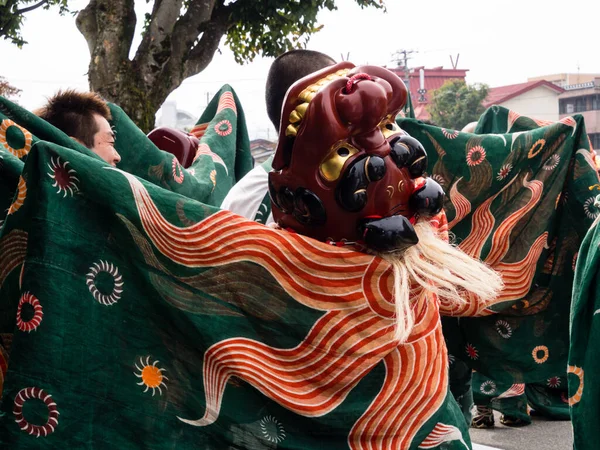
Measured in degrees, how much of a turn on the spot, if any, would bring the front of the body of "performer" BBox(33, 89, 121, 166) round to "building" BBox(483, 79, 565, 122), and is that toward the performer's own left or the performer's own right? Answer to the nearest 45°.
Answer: approximately 45° to the performer's own left

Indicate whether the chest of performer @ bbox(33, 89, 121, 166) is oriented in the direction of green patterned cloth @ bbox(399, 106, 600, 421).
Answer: yes

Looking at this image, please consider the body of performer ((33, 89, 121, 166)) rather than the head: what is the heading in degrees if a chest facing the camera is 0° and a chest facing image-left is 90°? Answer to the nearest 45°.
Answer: approximately 270°

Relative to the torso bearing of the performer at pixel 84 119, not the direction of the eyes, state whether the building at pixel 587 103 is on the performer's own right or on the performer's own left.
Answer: on the performer's own left

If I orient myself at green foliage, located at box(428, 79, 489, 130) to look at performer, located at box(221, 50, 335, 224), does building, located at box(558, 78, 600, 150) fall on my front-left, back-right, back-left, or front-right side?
back-left
